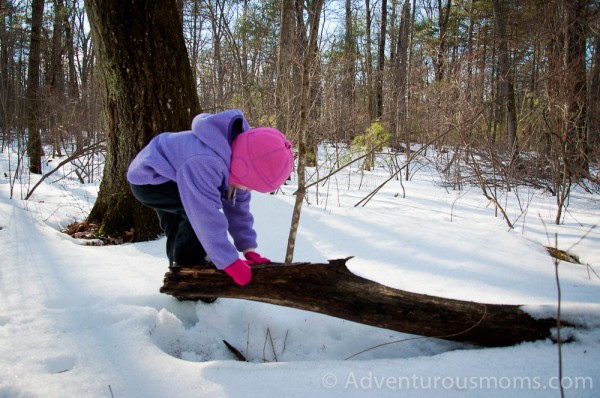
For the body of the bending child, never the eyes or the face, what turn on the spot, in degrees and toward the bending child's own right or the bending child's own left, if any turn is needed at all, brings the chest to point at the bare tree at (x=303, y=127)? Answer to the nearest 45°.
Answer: approximately 45° to the bending child's own left

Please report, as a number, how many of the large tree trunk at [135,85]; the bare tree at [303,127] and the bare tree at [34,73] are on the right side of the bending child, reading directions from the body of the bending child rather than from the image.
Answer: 0

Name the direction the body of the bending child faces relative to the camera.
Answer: to the viewer's right

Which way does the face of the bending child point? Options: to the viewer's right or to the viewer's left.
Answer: to the viewer's right

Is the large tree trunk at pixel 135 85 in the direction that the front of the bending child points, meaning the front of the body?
no
